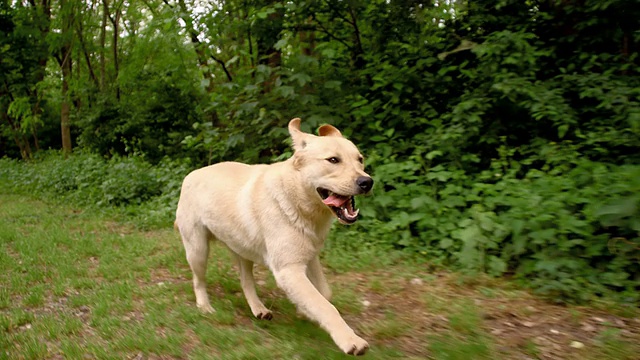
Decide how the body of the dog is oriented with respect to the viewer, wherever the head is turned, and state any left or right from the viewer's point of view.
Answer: facing the viewer and to the right of the viewer

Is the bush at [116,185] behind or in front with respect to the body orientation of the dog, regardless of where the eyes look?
behind
